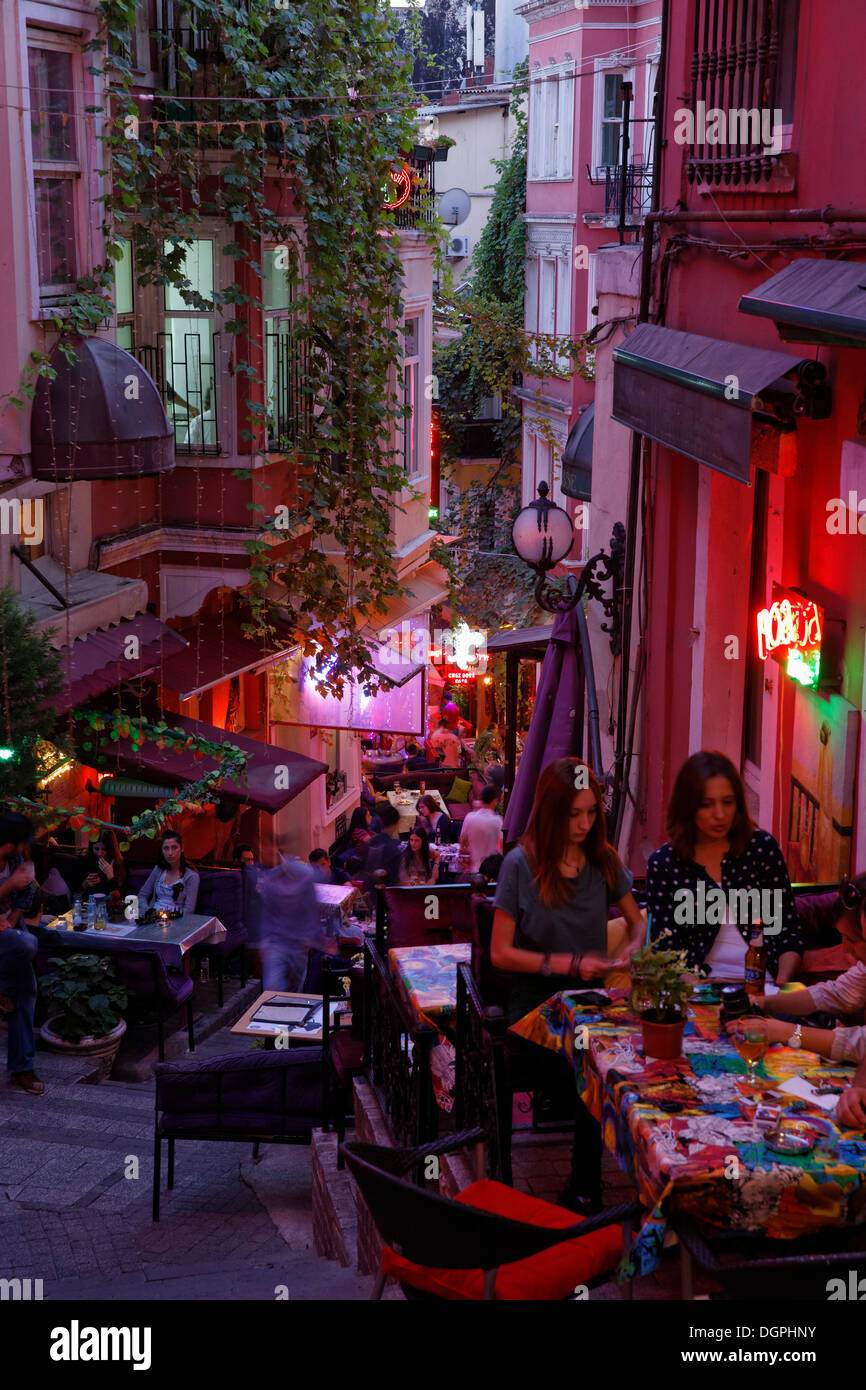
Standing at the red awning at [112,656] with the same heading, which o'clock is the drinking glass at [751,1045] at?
The drinking glass is roughly at 1 o'clock from the red awning.

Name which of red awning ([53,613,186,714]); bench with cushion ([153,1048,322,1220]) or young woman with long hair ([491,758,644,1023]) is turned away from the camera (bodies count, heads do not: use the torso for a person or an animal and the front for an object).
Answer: the bench with cushion

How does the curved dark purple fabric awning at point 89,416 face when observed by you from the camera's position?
facing the viewer and to the right of the viewer

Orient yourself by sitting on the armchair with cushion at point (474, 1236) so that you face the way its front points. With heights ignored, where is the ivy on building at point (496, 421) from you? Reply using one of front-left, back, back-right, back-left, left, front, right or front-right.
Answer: front-left

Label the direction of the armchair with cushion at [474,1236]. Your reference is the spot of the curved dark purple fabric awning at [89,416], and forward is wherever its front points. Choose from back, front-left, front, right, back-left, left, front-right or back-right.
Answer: front-right

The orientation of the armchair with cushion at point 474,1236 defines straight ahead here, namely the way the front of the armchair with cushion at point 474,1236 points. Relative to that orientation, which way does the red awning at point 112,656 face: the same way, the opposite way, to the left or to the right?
to the right

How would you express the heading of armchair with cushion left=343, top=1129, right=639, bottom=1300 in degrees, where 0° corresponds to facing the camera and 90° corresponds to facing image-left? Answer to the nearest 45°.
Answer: approximately 225°

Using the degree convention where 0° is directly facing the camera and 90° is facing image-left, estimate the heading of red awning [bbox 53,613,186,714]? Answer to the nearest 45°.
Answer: approximately 315°

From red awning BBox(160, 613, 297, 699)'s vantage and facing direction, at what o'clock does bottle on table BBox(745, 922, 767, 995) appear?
The bottle on table is roughly at 1 o'clock from the red awning.

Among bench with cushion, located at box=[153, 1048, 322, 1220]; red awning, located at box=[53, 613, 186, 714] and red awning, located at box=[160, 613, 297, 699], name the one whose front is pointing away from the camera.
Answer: the bench with cushion

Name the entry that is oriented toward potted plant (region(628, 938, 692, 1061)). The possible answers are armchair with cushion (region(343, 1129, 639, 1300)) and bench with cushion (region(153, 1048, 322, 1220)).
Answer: armchair with cushion (region(343, 1129, 639, 1300))

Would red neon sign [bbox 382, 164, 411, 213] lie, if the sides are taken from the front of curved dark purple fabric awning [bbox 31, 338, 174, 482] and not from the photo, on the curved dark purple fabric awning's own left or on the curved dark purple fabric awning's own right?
on the curved dark purple fabric awning's own left

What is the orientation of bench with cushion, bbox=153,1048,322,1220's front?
away from the camera
